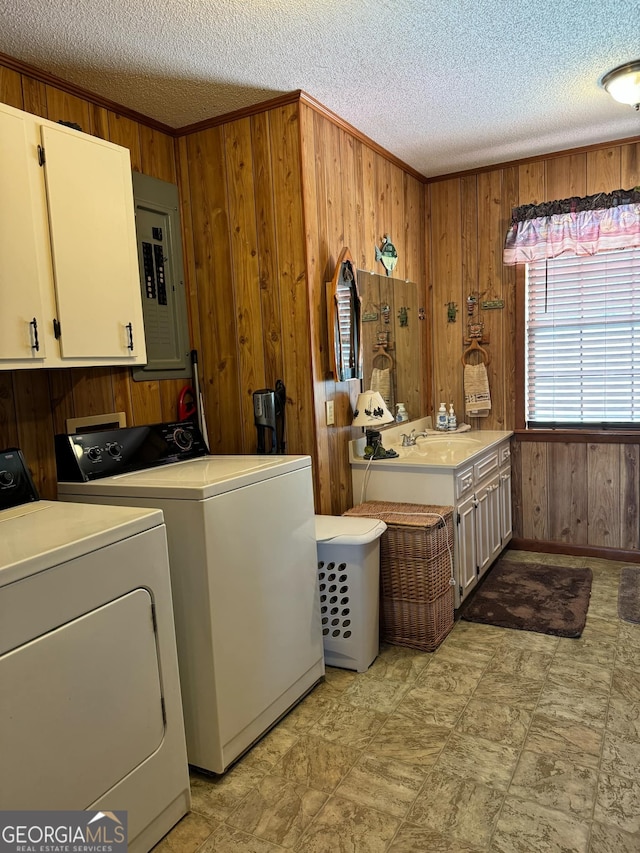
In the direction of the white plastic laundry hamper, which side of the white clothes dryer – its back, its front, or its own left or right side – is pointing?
left

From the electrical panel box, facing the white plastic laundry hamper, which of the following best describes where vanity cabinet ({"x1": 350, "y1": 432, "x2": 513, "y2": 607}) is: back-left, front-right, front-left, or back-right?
front-left

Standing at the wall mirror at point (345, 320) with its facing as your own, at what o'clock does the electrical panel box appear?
The electrical panel box is roughly at 4 o'clock from the wall mirror.

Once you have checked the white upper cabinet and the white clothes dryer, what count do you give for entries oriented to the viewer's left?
0

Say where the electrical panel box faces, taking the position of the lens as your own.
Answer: facing the viewer and to the right of the viewer

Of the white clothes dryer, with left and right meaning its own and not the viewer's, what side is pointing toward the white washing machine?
left

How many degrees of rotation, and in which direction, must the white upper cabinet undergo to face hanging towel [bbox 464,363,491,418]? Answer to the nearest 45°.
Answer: approximately 90° to its left

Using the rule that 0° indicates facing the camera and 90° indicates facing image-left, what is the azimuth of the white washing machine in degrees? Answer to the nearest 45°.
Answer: approximately 315°

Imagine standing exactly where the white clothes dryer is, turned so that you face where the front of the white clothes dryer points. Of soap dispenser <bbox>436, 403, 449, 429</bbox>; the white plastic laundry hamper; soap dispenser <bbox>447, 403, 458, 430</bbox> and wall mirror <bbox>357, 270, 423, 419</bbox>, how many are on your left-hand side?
4
